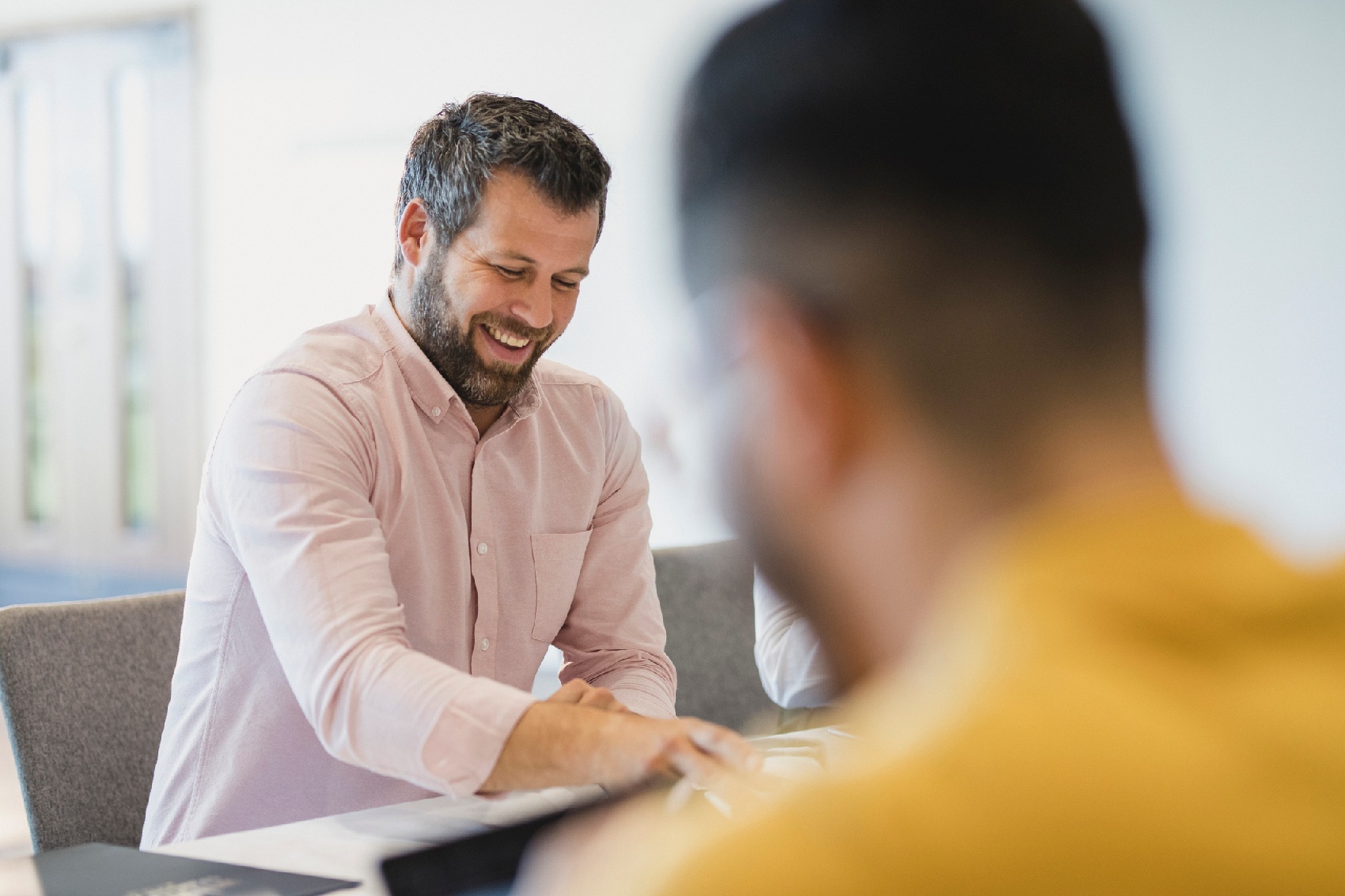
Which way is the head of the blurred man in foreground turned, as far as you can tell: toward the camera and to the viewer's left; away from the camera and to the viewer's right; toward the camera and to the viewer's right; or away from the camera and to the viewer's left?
away from the camera and to the viewer's left

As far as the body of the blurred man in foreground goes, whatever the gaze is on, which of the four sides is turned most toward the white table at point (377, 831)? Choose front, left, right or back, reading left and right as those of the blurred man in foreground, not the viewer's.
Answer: front

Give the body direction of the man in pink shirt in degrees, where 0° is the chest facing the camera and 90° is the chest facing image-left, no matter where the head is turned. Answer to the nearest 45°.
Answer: approximately 315°

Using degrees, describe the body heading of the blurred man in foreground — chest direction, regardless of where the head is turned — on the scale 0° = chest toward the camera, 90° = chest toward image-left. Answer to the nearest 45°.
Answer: approximately 135°

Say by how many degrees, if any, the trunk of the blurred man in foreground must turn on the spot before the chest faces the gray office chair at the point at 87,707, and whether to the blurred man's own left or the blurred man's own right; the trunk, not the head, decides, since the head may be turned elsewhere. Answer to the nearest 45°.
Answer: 0° — they already face it

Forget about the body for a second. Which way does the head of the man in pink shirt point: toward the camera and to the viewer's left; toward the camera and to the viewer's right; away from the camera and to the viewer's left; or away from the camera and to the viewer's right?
toward the camera and to the viewer's right

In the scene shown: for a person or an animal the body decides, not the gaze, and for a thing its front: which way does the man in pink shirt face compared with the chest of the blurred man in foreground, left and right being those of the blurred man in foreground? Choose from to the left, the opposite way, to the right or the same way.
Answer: the opposite way
